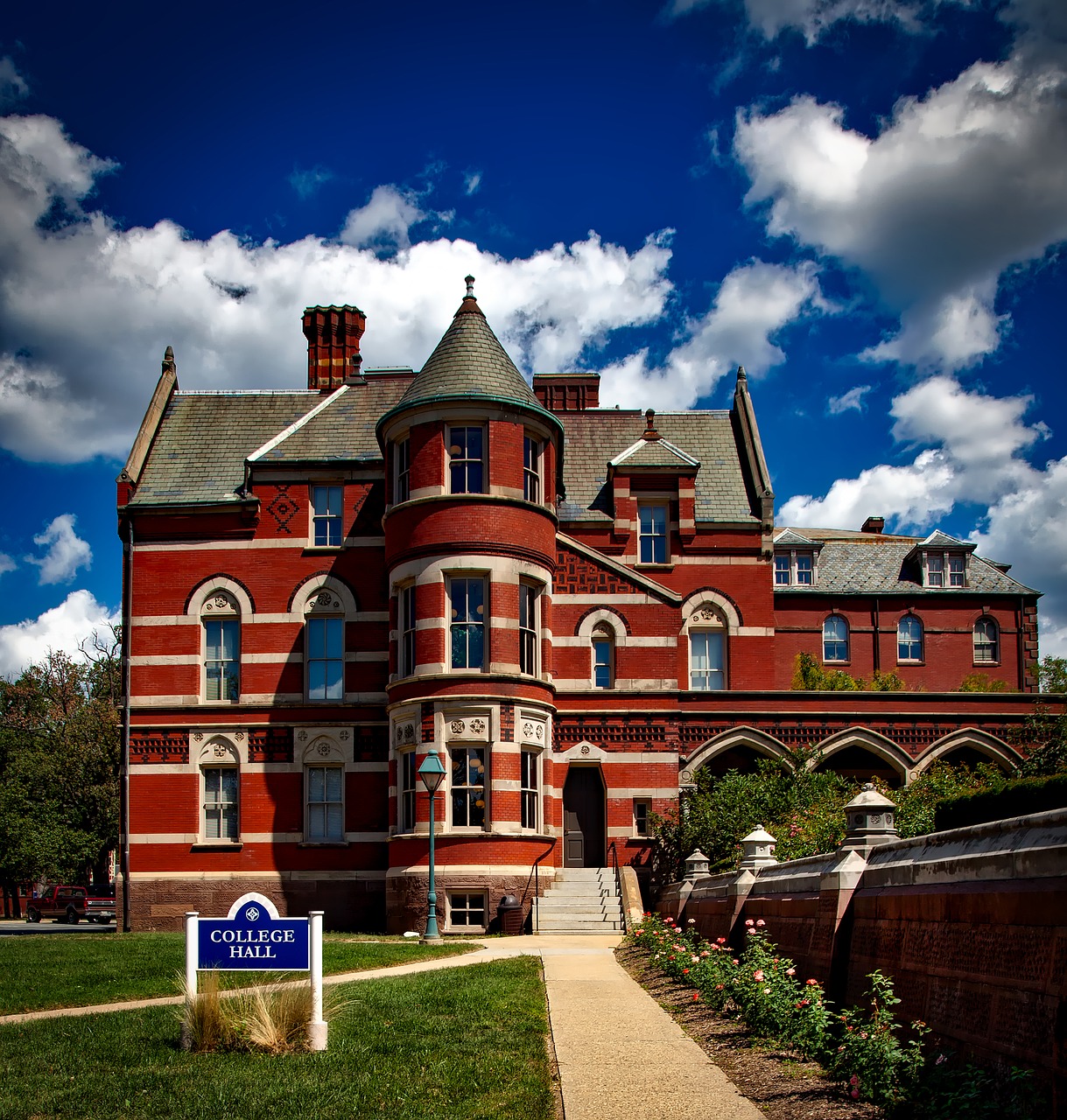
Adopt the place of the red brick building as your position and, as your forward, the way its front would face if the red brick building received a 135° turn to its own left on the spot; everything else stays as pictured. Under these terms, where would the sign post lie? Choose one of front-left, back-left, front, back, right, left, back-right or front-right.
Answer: back-right

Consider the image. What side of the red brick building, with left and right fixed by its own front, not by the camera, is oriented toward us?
front
